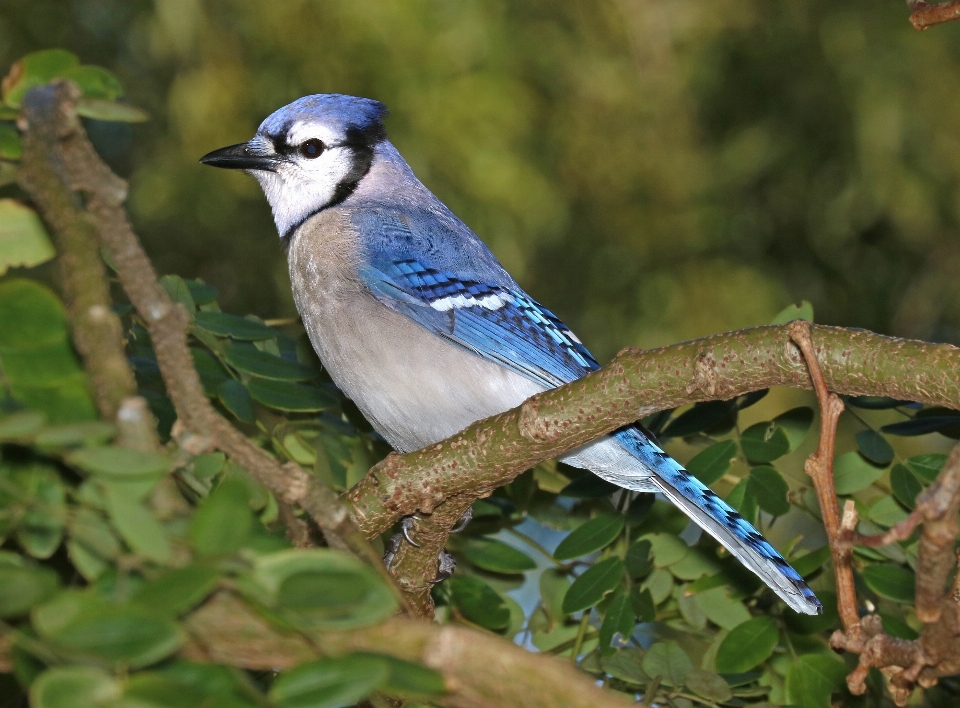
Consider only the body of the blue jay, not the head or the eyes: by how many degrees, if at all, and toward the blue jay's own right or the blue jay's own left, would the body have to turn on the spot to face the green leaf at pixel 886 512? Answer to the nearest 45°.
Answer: approximately 135° to the blue jay's own left

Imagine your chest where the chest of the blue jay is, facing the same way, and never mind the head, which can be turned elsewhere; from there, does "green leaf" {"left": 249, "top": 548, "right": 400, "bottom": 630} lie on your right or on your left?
on your left

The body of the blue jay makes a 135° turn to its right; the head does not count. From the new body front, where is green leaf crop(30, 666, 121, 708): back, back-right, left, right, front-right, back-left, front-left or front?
back-right

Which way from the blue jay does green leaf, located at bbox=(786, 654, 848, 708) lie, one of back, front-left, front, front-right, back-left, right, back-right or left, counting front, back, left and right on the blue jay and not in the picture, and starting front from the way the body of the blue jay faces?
back-left

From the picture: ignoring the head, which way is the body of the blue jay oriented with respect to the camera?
to the viewer's left

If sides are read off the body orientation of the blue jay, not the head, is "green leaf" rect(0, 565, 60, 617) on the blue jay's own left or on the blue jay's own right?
on the blue jay's own left

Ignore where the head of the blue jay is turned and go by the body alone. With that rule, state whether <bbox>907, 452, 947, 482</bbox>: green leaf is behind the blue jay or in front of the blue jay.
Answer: behind

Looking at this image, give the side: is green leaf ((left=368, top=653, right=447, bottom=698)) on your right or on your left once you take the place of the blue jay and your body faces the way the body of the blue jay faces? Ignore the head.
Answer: on your left
